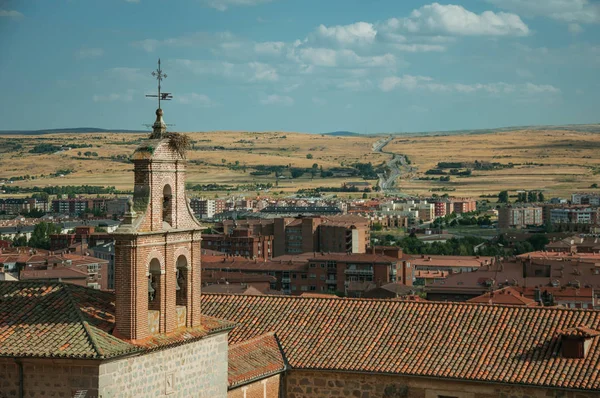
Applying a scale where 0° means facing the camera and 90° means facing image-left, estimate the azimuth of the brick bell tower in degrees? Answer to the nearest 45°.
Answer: approximately 315°
